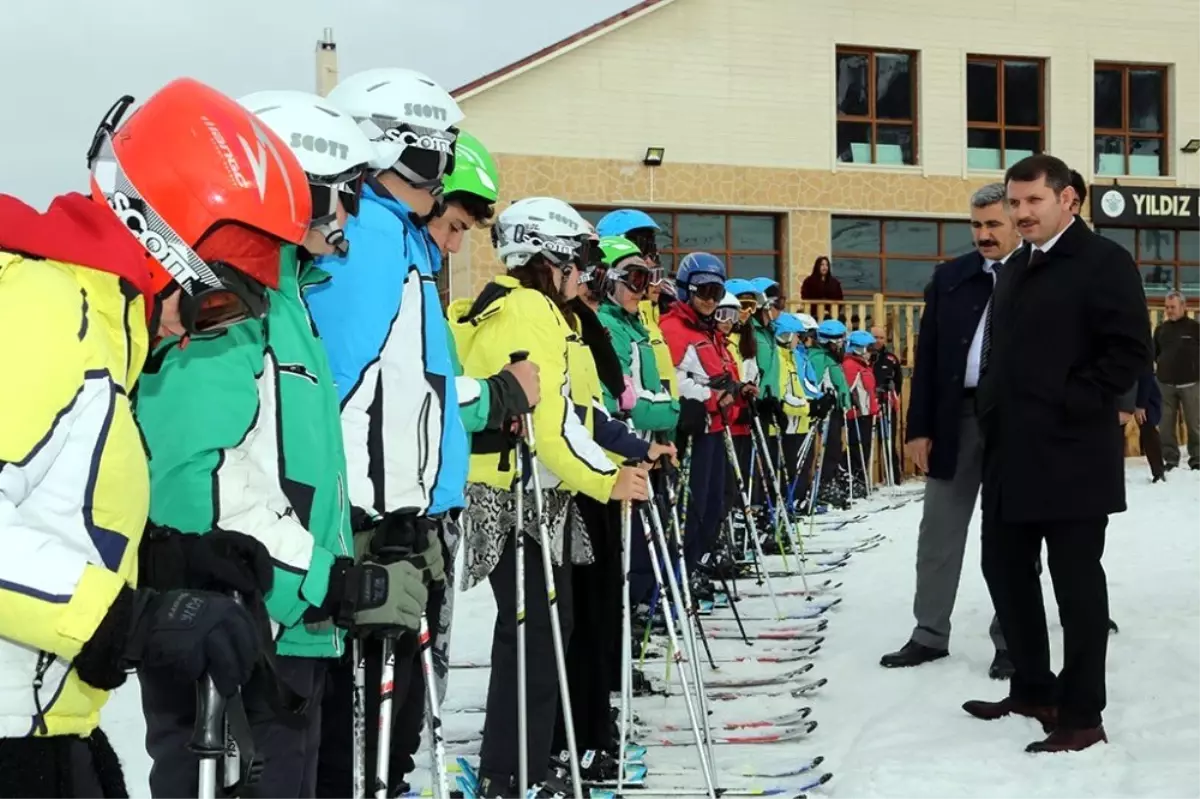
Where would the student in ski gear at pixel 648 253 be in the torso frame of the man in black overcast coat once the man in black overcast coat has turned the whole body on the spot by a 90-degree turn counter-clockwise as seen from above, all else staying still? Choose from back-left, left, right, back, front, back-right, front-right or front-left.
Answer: back

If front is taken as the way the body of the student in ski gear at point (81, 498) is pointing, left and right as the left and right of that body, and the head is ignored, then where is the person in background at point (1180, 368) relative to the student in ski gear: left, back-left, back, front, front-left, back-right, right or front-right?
front-left

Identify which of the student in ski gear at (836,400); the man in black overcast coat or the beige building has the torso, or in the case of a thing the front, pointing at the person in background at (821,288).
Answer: the beige building

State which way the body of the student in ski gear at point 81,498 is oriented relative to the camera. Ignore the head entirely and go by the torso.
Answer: to the viewer's right

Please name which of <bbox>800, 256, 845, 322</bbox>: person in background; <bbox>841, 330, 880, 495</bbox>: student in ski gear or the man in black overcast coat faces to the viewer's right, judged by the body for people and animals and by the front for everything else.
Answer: the student in ski gear

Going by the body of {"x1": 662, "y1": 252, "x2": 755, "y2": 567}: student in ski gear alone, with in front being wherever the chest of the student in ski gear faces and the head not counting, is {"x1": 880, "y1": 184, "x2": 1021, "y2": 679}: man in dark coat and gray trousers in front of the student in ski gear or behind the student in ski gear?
in front

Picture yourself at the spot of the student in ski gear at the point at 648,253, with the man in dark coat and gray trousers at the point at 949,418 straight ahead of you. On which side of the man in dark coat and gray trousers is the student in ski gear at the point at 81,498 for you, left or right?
right

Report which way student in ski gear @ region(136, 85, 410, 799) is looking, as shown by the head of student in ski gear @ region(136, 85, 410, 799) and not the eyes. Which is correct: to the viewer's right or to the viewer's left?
to the viewer's right

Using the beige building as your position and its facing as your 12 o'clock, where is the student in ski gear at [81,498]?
The student in ski gear is roughly at 12 o'clock from the beige building.

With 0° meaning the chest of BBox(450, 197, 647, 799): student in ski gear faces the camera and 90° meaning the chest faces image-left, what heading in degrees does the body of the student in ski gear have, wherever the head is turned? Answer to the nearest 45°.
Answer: approximately 270°

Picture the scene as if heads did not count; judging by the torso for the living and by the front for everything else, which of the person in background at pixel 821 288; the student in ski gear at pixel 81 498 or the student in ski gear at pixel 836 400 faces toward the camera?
the person in background

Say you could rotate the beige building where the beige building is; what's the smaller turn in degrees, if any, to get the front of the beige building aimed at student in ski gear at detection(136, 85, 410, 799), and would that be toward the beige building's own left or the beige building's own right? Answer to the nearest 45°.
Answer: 0° — it already faces them

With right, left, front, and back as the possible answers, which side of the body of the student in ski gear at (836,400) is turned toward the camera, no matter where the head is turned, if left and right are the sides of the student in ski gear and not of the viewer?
right

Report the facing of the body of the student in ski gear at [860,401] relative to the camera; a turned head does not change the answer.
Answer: to the viewer's right

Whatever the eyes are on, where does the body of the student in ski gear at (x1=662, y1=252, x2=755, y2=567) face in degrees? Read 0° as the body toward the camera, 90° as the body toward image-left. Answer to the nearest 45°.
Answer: approximately 315°

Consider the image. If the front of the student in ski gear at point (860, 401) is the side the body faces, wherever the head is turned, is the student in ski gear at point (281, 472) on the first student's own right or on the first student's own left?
on the first student's own right
